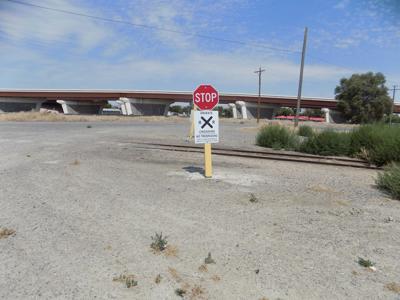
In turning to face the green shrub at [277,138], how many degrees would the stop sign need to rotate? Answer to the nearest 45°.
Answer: approximately 135° to its left

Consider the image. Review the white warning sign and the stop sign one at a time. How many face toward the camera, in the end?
2

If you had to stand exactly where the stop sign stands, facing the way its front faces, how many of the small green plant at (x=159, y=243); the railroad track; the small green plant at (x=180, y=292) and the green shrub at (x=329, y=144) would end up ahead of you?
2

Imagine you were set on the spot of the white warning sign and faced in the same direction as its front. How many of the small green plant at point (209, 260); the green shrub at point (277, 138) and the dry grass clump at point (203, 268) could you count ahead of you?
2

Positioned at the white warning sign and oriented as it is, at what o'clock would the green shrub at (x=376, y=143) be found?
The green shrub is roughly at 8 o'clock from the white warning sign.

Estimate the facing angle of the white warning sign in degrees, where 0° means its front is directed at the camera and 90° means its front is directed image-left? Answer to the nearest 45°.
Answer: approximately 0°

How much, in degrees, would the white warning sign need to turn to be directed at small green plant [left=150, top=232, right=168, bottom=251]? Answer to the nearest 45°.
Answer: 0° — it already faces it

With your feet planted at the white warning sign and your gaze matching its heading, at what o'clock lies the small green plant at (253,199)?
The small green plant is roughly at 11 o'clock from the white warning sign.

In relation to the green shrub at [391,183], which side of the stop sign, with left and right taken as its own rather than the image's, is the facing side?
left

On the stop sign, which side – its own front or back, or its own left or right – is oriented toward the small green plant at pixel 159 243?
front

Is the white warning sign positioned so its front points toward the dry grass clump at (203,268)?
yes
